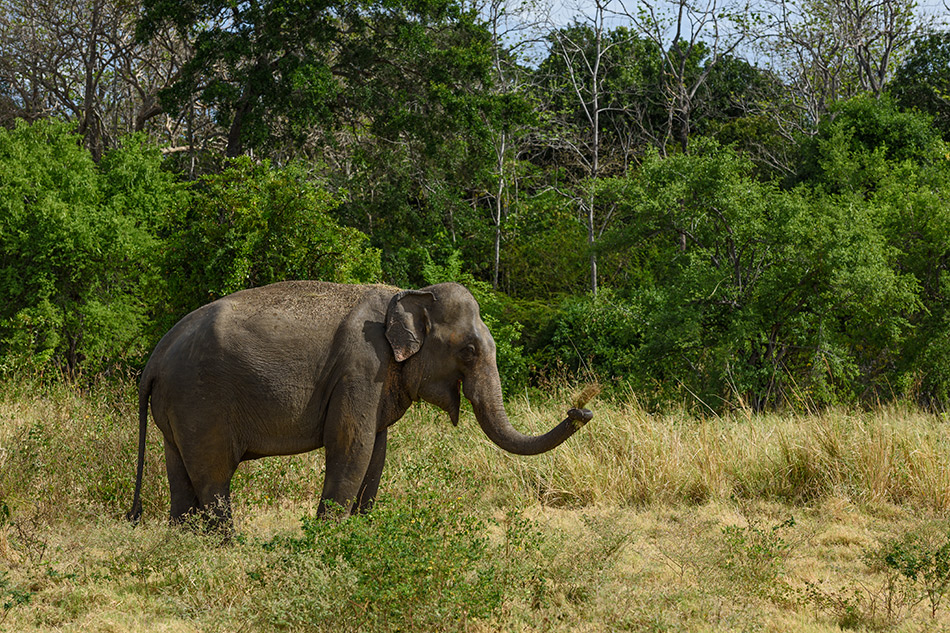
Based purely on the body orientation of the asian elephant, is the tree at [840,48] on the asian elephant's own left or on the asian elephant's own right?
on the asian elephant's own left

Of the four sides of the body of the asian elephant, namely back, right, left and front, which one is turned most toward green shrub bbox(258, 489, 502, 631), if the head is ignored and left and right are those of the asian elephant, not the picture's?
right

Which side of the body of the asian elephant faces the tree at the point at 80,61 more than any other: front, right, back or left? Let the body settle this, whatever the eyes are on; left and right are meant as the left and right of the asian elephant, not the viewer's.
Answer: left

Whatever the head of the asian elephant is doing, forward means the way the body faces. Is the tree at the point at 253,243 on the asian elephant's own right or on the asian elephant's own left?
on the asian elephant's own left

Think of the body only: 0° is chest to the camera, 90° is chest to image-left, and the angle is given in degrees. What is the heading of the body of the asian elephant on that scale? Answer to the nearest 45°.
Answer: approximately 270°
